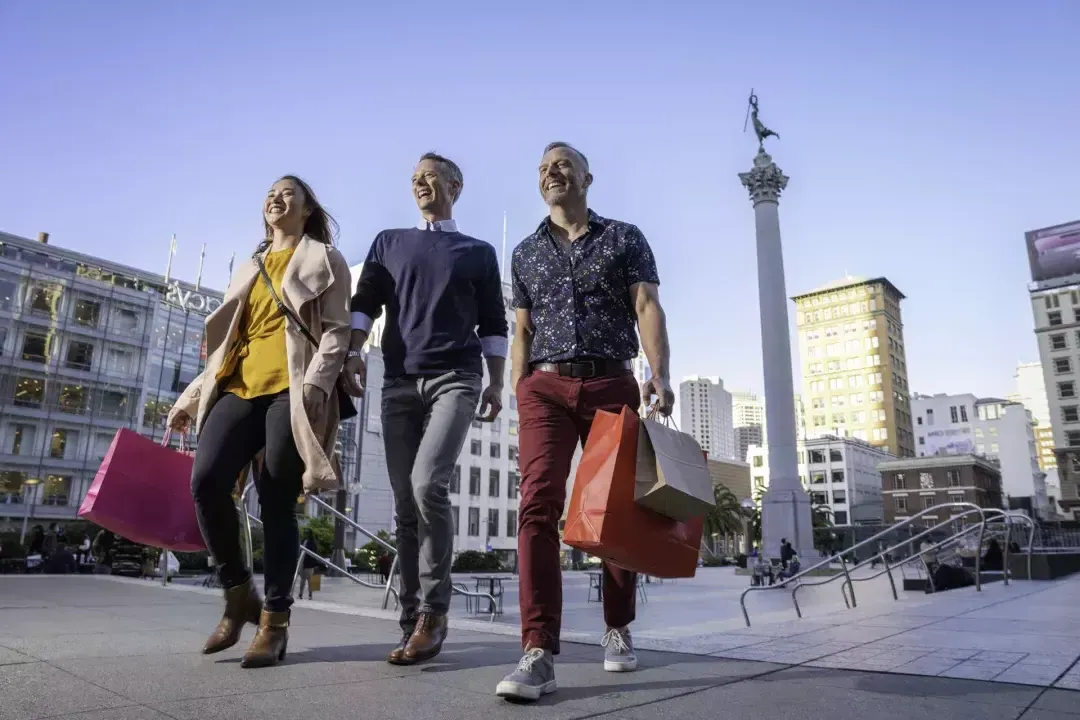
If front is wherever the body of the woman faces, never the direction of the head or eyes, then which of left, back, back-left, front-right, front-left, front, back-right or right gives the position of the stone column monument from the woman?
back

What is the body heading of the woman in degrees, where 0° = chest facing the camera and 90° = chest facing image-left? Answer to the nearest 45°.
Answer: approximately 45°

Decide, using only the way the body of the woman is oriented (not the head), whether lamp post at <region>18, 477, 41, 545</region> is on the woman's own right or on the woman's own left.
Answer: on the woman's own right

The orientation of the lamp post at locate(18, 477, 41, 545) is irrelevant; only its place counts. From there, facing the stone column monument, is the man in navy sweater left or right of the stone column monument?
right

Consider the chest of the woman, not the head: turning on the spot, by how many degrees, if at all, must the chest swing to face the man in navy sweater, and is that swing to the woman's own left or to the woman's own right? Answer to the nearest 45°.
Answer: approximately 135° to the woman's own left

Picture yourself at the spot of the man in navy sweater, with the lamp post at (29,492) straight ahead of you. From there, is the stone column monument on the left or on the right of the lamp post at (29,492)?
right
